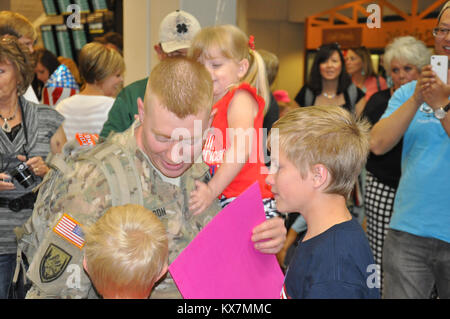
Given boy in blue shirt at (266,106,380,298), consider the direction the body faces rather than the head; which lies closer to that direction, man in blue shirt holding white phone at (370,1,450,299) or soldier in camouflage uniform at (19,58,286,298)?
the soldier in camouflage uniform

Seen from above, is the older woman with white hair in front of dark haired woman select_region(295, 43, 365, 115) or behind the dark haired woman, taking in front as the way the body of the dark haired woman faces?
in front

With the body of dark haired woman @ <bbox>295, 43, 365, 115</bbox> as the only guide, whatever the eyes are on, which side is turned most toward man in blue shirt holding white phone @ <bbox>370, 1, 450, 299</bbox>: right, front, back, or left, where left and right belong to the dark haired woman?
front

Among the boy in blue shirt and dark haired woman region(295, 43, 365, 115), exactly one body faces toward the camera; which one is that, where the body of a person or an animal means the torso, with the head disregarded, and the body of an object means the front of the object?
the dark haired woman

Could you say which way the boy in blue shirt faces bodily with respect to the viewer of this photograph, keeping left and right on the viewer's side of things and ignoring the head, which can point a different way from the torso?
facing to the left of the viewer

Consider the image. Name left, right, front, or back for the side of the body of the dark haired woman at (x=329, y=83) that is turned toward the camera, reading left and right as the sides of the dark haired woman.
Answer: front

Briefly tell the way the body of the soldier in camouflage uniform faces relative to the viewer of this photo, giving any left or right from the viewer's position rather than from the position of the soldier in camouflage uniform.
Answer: facing the viewer and to the right of the viewer

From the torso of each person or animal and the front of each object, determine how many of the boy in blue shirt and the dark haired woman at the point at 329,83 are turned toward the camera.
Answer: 1

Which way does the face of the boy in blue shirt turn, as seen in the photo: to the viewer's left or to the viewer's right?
to the viewer's left

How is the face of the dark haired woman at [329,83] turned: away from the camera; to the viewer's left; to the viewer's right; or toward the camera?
toward the camera

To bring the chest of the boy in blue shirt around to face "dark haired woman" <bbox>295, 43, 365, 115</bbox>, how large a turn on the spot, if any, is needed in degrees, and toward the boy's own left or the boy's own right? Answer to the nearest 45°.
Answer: approximately 90° to the boy's own right

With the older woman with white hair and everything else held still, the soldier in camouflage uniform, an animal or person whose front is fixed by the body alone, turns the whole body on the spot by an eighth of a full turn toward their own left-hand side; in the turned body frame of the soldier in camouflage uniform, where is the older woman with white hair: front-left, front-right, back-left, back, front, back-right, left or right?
front-left

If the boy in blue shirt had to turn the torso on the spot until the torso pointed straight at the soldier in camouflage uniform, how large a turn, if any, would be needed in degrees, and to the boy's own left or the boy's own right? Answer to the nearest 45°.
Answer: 0° — they already face them
